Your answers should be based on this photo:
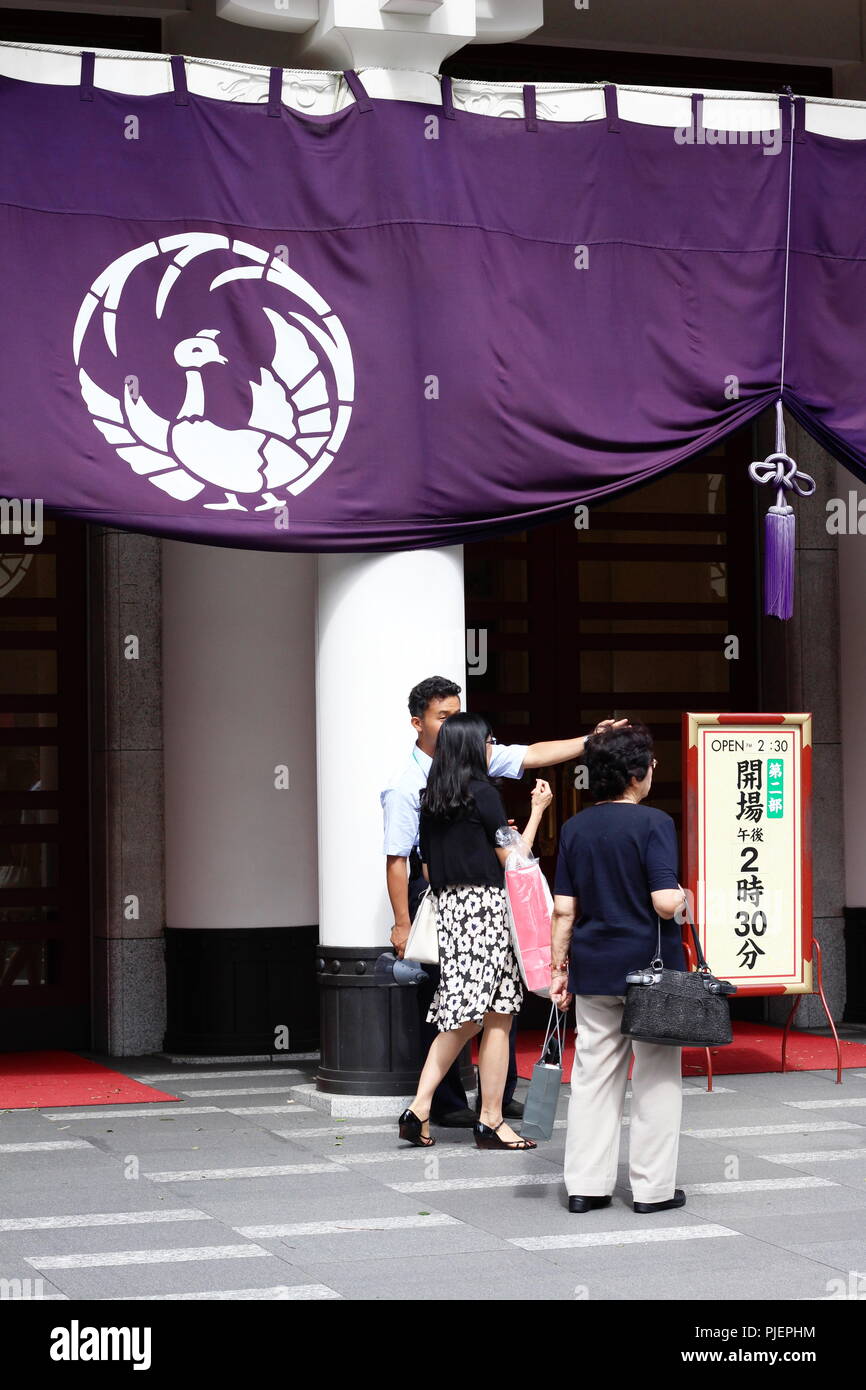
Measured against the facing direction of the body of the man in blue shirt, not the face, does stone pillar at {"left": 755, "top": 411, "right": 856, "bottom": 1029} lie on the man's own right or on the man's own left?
on the man's own left

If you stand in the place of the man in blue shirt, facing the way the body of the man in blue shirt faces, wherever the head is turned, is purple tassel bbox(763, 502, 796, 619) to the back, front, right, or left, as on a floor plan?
left

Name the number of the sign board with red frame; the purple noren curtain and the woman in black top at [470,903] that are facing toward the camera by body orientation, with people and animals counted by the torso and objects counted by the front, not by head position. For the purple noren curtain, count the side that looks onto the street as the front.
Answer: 2

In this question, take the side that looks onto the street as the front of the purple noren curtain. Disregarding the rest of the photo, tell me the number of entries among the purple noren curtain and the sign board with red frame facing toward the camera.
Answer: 2

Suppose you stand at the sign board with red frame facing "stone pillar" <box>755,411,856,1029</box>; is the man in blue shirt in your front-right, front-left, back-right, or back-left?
back-left

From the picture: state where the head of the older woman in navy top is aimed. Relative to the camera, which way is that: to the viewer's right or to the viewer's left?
to the viewer's right

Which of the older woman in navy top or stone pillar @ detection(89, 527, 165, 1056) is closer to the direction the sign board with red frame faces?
the older woman in navy top

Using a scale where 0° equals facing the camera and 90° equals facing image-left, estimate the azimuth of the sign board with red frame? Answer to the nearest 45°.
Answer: approximately 0°

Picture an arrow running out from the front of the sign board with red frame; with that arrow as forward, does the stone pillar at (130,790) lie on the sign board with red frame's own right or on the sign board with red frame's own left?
on the sign board with red frame's own right

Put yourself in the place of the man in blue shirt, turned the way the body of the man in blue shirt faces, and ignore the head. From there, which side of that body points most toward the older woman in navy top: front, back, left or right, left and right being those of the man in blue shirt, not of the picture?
front

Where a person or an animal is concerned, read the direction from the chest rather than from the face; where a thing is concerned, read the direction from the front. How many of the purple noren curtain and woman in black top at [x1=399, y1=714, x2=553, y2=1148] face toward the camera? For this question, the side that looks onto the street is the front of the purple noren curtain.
1

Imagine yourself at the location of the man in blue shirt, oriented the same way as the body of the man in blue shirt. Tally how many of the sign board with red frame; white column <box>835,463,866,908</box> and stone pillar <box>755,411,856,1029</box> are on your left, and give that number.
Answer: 3

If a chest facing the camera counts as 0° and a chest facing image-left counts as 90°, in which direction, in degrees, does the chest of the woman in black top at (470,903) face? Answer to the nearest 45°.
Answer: approximately 225°
